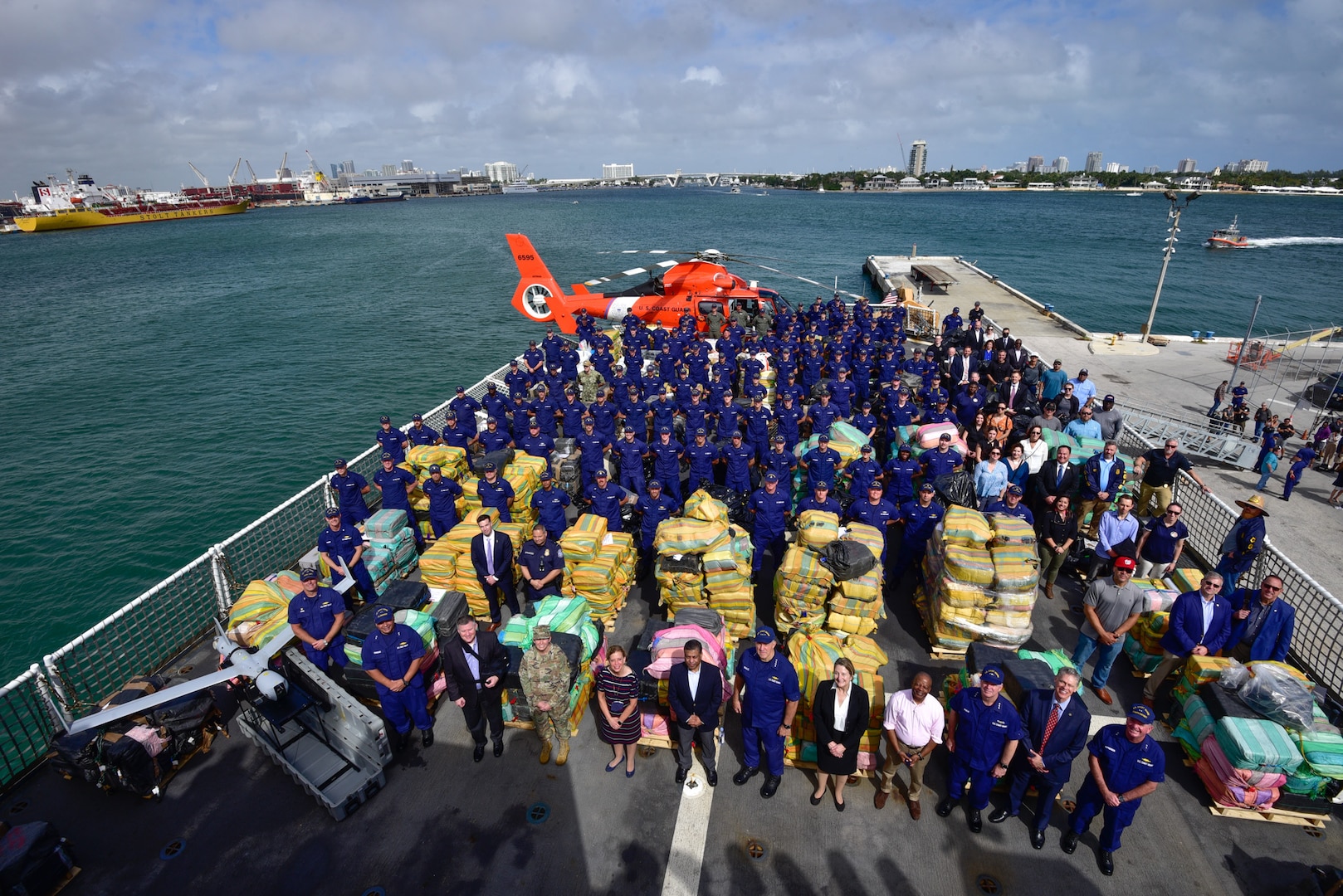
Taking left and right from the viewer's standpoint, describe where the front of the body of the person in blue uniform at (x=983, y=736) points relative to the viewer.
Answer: facing the viewer

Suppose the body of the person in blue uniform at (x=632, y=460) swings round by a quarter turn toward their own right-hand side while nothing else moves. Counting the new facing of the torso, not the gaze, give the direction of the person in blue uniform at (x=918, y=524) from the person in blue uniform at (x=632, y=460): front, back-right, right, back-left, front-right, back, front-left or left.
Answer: back-left

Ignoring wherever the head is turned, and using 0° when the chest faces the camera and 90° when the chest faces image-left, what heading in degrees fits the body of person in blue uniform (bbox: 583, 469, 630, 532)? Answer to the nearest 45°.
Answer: approximately 0°

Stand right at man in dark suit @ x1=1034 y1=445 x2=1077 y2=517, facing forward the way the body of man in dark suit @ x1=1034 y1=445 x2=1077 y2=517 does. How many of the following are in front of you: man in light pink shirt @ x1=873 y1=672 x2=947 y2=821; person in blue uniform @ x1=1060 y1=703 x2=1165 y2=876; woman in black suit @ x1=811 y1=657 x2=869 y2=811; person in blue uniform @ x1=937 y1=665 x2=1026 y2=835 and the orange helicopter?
4

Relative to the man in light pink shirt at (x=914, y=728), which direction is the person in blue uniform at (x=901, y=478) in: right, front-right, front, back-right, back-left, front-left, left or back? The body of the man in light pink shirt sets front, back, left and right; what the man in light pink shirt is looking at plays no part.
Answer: back

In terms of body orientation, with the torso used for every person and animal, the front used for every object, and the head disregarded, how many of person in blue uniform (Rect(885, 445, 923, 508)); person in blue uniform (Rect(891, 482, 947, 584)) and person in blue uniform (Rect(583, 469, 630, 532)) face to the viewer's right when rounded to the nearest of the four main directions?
0

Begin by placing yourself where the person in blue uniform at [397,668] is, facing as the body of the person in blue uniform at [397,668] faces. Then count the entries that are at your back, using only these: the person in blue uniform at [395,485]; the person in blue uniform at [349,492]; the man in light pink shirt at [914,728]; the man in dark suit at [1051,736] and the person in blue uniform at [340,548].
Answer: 3

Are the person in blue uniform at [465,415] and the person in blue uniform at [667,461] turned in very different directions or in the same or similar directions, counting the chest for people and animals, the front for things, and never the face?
same or similar directions

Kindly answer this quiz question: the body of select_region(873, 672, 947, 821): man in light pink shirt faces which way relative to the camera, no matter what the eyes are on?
toward the camera

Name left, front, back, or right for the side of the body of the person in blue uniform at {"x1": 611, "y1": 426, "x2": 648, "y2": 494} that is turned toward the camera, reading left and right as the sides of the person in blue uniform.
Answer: front

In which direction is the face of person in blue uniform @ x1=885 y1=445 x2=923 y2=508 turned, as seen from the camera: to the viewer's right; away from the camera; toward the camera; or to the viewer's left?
toward the camera

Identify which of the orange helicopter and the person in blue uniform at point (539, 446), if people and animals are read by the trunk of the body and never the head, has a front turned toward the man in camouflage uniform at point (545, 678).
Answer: the person in blue uniform

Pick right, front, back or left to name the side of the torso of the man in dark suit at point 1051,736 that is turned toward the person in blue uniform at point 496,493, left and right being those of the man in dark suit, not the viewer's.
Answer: right

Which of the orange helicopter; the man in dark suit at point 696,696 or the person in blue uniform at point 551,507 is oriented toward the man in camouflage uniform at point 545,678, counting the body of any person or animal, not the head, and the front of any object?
the person in blue uniform

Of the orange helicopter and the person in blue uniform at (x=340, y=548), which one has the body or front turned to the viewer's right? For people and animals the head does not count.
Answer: the orange helicopter

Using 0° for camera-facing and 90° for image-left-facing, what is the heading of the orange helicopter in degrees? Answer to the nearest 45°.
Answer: approximately 270°

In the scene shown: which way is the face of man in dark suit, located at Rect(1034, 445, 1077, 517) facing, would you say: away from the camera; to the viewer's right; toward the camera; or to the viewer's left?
toward the camera
